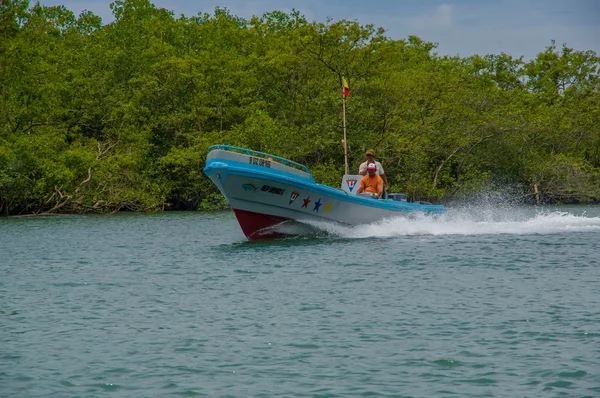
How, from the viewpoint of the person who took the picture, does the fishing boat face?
facing the viewer and to the left of the viewer
